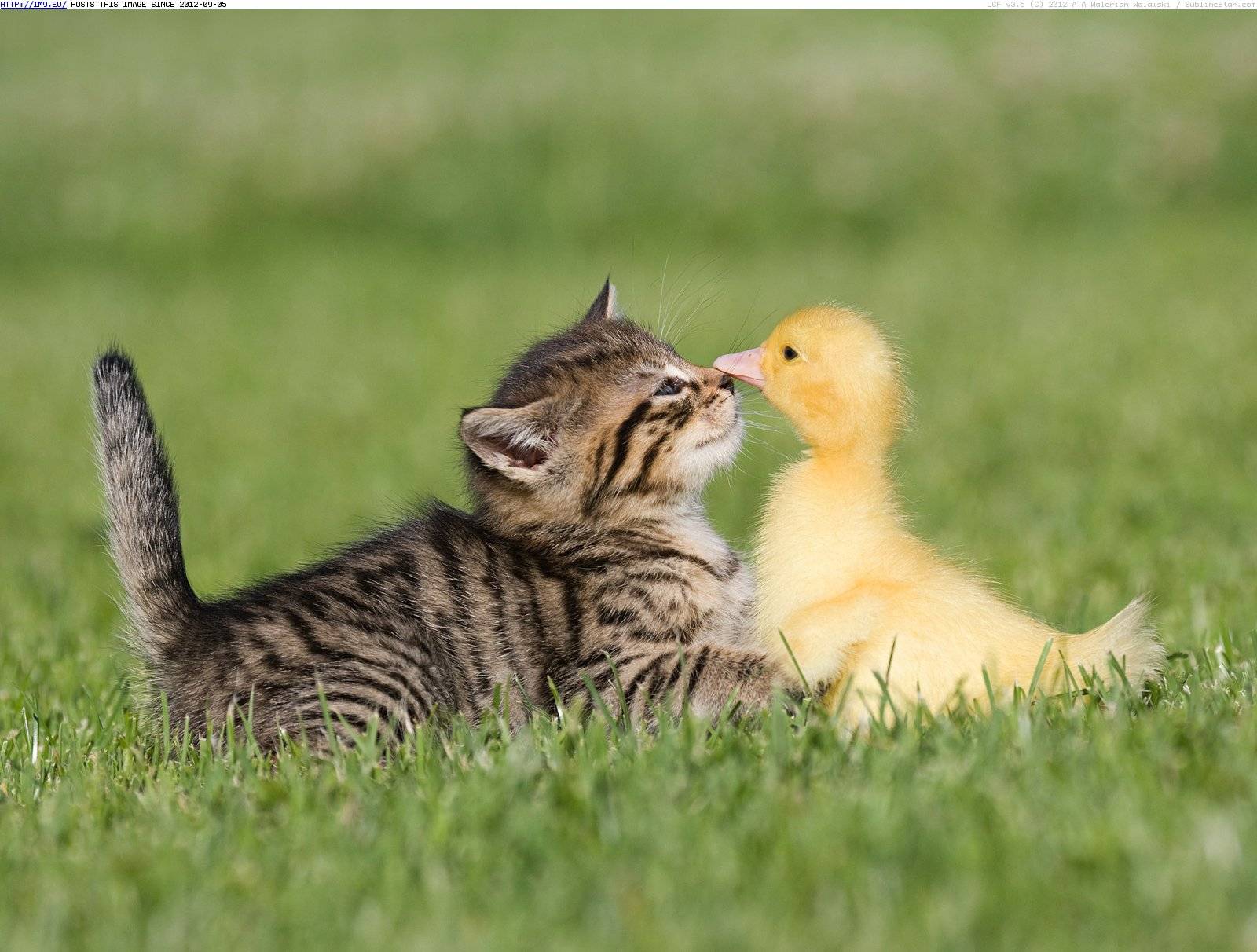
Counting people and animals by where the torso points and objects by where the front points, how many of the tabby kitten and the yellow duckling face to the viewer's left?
1

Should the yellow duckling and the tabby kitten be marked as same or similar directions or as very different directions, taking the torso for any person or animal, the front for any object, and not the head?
very different directions

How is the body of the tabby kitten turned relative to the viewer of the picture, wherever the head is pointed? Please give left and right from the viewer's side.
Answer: facing to the right of the viewer

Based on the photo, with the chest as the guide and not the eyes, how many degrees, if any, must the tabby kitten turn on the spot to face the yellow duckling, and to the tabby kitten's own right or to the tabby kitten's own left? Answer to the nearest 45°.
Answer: approximately 45° to the tabby kitten's own right

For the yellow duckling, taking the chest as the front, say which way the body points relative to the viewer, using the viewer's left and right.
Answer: facing to the left of the viewer

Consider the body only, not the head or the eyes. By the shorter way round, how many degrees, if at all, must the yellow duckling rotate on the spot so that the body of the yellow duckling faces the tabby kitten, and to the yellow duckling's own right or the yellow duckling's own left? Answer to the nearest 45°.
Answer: approximately 45° to the yellow duckling's own right
